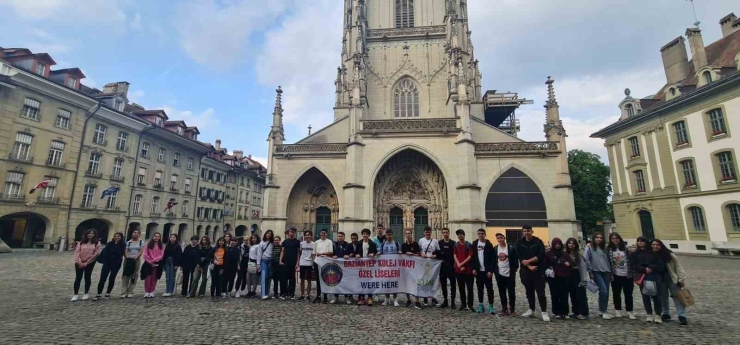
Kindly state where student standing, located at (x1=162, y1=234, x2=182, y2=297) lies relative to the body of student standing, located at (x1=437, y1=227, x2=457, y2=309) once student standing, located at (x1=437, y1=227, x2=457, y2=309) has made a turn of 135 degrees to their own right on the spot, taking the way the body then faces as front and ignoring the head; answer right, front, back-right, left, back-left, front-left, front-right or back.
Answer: front-left

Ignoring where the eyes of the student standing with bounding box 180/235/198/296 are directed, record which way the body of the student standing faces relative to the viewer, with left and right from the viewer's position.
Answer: facing the viewer

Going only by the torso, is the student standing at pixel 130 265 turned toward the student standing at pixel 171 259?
no

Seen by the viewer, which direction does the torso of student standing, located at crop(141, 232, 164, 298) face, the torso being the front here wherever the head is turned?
toward the camera

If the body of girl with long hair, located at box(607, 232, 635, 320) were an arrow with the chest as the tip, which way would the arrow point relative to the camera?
toward the camera

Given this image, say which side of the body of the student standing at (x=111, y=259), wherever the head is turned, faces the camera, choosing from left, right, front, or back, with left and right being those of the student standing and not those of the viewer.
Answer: front

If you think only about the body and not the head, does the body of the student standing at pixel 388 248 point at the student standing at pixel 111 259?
no

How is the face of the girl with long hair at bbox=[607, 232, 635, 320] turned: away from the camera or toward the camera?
toward the camera

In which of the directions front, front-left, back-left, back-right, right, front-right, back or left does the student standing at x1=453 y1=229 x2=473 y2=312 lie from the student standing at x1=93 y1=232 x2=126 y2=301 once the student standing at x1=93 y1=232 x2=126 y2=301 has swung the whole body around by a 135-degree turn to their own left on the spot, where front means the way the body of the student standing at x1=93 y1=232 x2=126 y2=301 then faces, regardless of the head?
right

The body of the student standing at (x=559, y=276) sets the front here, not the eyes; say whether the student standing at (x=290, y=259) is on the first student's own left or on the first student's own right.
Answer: on the first student's own right

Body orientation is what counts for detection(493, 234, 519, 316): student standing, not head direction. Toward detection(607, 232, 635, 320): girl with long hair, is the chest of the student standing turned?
no

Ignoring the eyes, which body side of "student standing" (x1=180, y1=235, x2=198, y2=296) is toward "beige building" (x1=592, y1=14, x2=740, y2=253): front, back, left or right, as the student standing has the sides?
left

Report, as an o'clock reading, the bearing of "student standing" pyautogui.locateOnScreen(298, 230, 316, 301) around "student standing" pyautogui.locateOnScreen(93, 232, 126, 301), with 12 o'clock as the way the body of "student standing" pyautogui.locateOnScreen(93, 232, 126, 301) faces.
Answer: "student standing" pyautogui.locateOnScreen(298, 230, 316, 301) is roughly at 10 o'clock from "student standing" pyautogui.locateOnScreen(93, 232, 126, 301).

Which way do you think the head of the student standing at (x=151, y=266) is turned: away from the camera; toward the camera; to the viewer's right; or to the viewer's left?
toward the camera

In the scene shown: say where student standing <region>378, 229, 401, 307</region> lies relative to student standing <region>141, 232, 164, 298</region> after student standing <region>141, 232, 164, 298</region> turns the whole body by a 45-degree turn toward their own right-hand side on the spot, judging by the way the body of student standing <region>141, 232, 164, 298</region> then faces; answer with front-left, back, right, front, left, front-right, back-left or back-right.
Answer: left

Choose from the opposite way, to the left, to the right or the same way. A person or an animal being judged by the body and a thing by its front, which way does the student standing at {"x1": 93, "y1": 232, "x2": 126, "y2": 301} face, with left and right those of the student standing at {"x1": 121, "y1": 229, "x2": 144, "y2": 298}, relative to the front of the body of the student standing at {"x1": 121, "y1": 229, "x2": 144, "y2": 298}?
the same way

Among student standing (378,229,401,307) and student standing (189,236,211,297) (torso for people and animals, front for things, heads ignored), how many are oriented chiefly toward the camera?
2

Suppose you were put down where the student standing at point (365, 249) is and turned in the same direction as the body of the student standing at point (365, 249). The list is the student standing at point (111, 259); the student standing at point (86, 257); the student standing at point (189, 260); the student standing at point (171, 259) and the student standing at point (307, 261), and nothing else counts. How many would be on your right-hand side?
5

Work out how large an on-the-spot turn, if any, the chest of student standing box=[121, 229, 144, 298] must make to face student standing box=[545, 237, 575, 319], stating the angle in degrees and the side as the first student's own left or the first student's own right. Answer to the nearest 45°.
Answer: approximately 45° to the first student's own left
